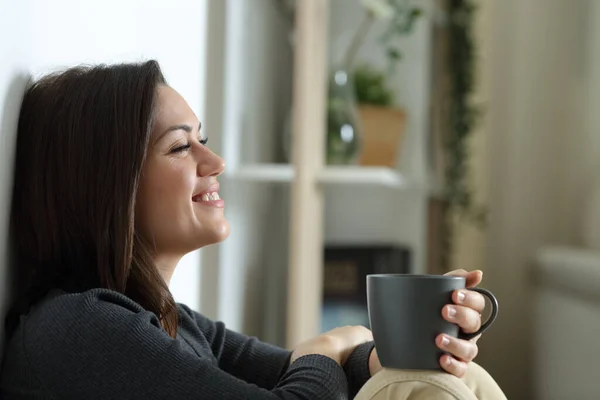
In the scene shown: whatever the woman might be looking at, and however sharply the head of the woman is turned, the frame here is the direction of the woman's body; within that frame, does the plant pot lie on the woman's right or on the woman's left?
on the woman's left

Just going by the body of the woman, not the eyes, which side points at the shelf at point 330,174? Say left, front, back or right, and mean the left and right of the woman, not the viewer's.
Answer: left

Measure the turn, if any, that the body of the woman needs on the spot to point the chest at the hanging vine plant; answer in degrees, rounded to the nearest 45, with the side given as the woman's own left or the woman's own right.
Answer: approximately 45° to the woman's own left

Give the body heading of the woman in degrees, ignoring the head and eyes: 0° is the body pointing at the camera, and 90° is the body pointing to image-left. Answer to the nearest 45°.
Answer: approximately 270°

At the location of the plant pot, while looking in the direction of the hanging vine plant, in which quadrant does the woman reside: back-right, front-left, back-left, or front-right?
back-right

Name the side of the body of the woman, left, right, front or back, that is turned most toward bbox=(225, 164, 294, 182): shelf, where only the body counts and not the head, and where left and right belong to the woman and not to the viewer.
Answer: left

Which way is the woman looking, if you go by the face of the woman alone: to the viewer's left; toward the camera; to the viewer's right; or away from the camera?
to the viewer's right

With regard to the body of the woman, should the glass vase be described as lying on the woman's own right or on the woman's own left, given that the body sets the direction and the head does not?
on the woman's own left

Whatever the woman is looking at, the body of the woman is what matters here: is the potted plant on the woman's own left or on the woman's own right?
on the woman's own left
